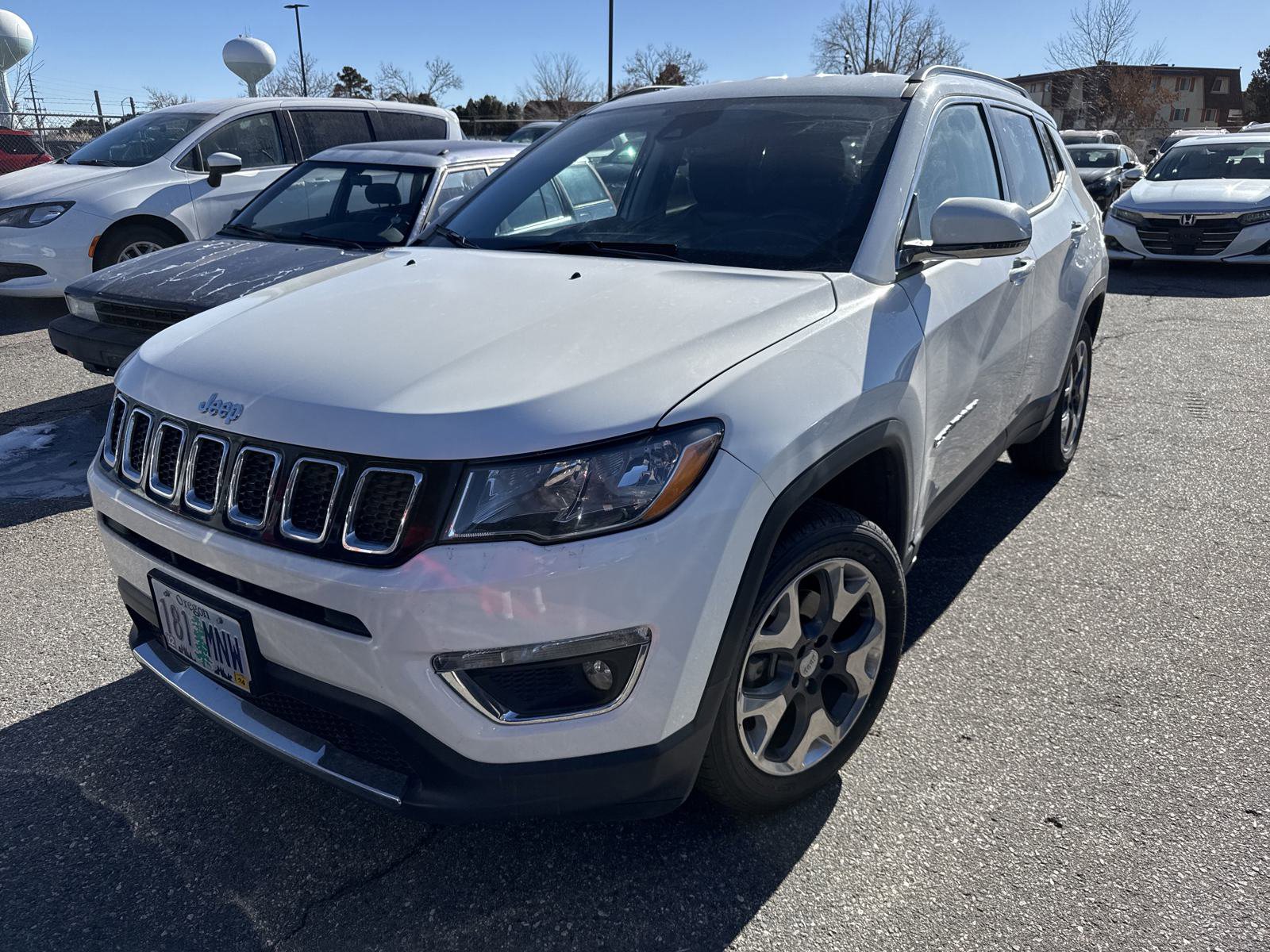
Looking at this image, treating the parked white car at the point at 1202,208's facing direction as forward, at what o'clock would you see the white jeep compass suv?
The white jeep compass suv is roughly at 12 o'clock from the parked white car.

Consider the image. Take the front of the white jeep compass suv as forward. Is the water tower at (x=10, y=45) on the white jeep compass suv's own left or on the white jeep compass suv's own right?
on the white jeep compass suv's own right

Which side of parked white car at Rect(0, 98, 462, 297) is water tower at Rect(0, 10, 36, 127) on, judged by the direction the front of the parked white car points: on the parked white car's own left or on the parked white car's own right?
on the parked white car's own right

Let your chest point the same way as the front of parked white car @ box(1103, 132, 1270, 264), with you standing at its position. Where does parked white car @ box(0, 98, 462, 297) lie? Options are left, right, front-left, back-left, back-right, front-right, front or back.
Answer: front-right

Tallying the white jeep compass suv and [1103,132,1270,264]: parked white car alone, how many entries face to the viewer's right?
0

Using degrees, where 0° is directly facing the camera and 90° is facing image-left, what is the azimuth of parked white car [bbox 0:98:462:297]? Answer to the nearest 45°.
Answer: approximately 45°

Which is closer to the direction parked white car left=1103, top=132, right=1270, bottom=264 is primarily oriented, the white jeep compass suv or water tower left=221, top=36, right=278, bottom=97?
the white jeep compass suv

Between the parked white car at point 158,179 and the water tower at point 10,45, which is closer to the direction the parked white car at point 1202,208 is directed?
the parked white car

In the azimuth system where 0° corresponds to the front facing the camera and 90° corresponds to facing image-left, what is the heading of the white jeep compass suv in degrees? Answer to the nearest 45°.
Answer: approximately 45°

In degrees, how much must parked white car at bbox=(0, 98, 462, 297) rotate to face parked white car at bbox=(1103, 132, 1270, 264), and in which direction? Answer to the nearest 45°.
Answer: approximately 135° to its left

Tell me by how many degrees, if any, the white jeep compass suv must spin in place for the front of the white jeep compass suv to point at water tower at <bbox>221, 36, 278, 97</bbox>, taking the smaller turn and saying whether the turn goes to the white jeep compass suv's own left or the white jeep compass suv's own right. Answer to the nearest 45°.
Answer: approximately 135° to the white jeep compass suv's own right
